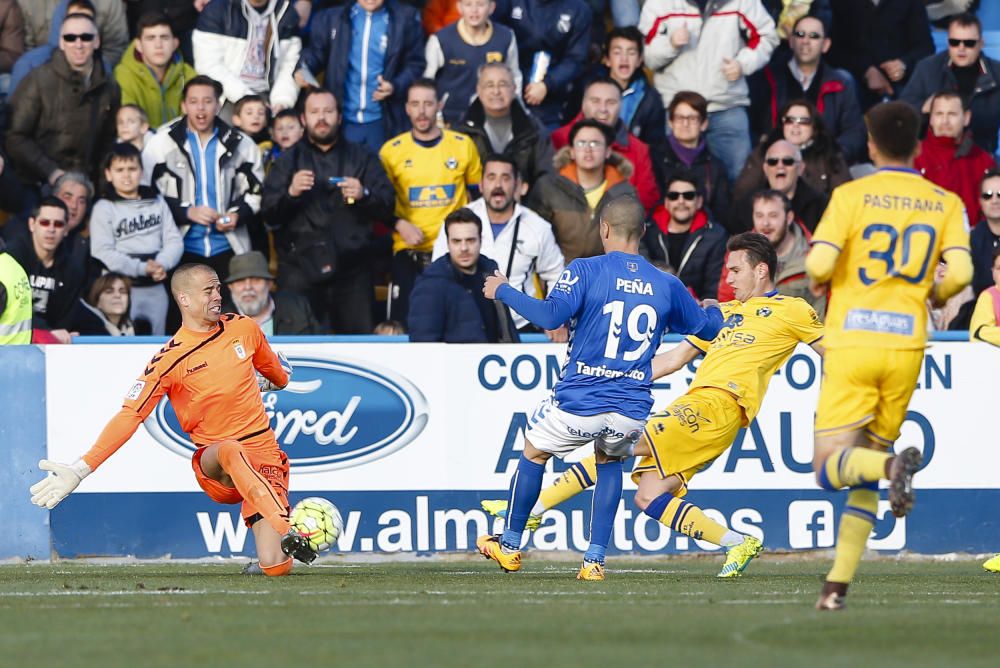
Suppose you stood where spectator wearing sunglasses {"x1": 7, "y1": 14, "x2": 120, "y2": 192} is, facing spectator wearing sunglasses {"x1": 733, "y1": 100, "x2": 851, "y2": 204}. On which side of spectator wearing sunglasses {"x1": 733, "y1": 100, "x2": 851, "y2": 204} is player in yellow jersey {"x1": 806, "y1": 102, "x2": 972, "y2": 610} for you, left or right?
right

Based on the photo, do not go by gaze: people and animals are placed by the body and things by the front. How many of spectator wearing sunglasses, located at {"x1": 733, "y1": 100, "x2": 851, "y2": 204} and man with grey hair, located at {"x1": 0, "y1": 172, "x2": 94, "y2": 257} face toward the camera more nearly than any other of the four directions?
2

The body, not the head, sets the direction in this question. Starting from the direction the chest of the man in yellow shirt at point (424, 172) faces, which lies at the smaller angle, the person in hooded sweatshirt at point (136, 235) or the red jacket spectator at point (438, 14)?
the person in hooded sweatshirt

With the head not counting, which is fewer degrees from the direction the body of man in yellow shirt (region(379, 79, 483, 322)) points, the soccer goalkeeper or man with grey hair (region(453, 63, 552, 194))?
the soccer goalkeeper

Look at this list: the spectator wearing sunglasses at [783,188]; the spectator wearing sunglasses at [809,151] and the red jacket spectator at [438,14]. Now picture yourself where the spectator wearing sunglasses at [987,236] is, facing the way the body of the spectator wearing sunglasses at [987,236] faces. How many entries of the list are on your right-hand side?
3

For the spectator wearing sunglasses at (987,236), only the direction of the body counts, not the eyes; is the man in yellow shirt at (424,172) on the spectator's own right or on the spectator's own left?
on the spectator's own right

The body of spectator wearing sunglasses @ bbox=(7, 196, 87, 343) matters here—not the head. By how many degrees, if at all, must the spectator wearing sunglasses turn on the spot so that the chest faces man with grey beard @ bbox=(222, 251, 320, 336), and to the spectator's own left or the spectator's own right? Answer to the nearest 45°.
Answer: approximately 90° to the spectator's own left

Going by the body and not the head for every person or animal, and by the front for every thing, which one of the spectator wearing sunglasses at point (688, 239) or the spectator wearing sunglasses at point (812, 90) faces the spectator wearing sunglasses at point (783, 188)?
the spectator wearing sunglasses at point (812, 90)

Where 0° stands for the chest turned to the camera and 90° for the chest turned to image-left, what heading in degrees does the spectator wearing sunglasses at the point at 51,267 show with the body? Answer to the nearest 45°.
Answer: approximately 0°
